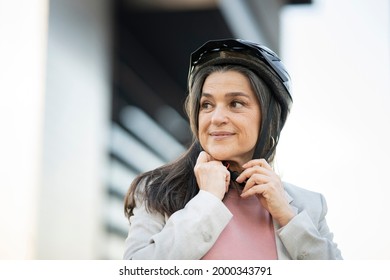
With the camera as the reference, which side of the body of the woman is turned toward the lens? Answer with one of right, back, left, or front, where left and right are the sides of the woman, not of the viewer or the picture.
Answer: front
